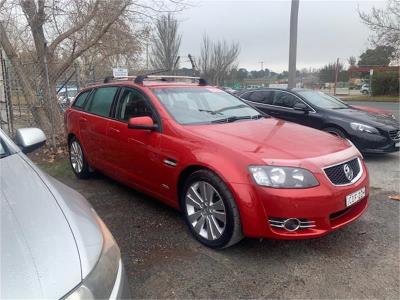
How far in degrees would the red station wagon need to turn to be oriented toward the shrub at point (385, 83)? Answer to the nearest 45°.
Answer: approximately 90° to its left

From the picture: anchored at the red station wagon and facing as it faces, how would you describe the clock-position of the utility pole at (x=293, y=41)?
The utility pole is roughly at 8 o'clock from the red station wagon.

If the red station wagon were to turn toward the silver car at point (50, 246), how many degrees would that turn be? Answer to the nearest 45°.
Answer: approximately 90° to its right

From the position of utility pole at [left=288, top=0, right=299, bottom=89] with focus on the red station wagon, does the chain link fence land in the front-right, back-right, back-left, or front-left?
front-right

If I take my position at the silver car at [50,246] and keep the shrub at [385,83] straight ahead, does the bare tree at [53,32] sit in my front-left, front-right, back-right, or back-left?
front-left

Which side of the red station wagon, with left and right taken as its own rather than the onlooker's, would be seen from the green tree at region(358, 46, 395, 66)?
left

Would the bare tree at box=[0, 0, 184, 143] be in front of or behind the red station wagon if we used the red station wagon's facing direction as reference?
behind

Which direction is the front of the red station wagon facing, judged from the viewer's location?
facing the viewer and to the right of the viewer

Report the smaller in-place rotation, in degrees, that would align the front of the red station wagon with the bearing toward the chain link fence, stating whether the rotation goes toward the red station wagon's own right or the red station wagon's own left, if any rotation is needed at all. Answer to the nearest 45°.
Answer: approximately 180°
